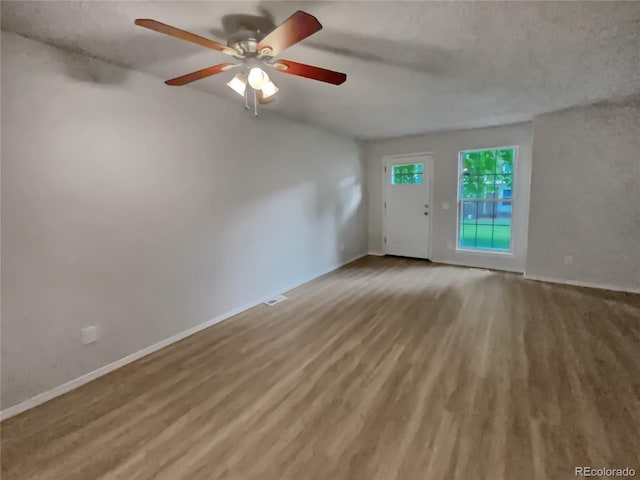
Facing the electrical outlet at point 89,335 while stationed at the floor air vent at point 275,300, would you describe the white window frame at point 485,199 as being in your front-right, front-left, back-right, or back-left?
back-left

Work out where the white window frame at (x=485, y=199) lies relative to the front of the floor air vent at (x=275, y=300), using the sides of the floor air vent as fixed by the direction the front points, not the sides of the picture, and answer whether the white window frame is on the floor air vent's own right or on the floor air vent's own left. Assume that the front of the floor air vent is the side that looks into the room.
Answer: on the floor air vent's own left

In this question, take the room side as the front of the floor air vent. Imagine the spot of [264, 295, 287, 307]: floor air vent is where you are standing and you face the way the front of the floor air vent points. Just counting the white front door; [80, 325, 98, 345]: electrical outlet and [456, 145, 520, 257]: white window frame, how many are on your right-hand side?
1
